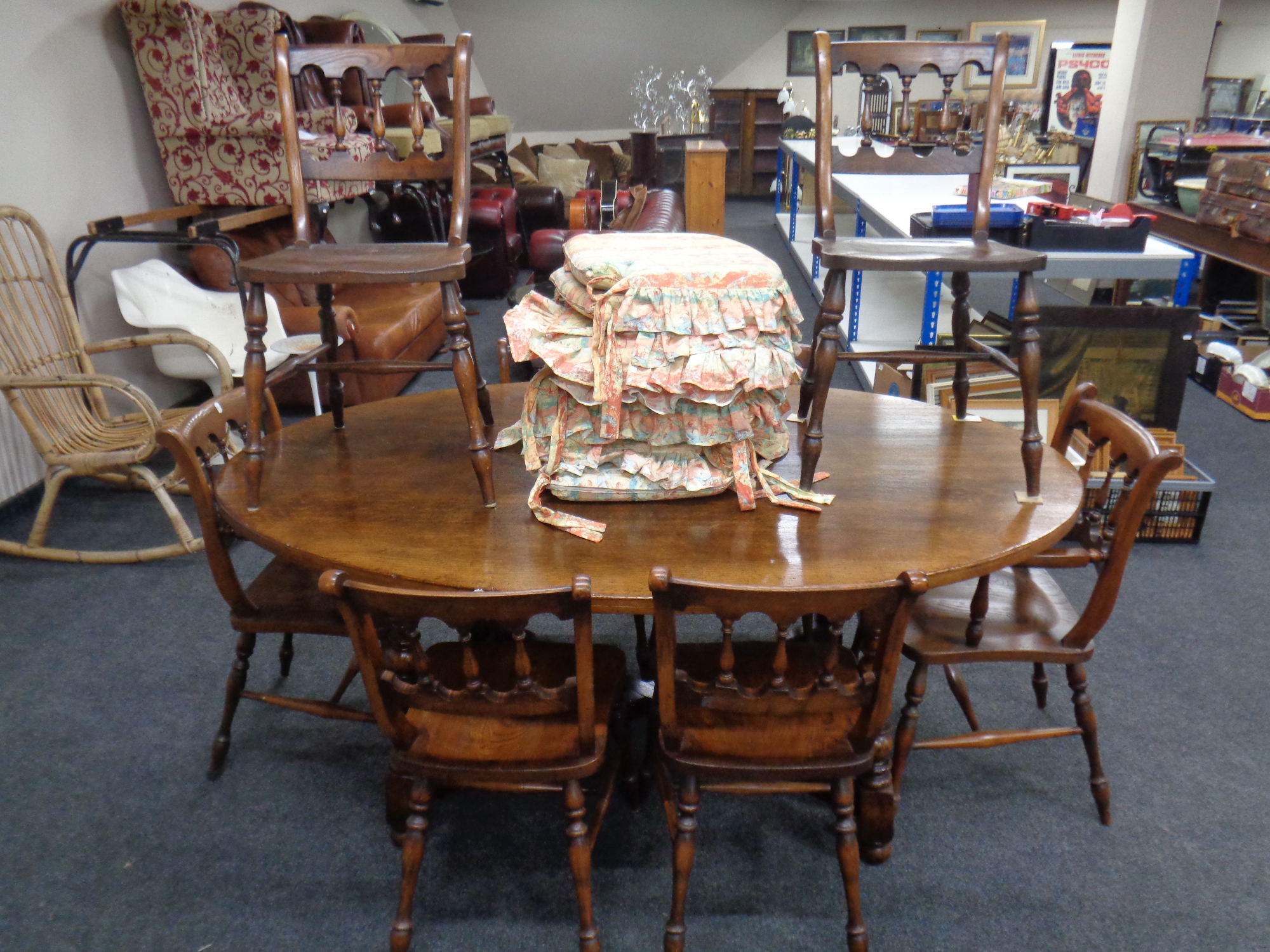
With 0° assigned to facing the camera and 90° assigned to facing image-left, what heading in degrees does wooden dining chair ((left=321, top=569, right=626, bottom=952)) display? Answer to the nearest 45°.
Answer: approximately 180°

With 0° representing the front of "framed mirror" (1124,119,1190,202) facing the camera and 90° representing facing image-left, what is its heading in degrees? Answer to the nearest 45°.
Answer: approximately 0°

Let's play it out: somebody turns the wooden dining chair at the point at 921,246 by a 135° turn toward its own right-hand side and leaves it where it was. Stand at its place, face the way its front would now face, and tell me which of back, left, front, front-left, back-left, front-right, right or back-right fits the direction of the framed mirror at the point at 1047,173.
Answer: front-right

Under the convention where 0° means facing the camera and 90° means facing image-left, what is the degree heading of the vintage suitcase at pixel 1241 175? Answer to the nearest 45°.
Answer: approximately 45°

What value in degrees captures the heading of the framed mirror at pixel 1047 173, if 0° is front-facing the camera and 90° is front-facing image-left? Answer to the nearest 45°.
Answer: approximately 0°

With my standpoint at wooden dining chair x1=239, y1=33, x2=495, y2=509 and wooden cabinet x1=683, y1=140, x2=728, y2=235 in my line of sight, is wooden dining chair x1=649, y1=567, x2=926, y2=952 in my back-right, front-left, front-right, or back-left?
back-right

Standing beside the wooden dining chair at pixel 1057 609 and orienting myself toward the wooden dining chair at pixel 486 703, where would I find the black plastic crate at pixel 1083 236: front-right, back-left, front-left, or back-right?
back-right

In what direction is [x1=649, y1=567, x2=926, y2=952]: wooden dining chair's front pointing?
away from the camera

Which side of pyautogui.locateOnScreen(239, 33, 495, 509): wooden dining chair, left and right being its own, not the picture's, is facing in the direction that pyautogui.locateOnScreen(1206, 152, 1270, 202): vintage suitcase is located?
left

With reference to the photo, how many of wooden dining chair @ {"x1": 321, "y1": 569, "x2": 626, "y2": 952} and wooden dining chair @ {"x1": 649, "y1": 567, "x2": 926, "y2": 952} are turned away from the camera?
2

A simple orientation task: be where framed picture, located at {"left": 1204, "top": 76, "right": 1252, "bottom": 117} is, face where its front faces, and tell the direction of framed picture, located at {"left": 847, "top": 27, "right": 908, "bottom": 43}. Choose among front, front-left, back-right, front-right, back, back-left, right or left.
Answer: right
